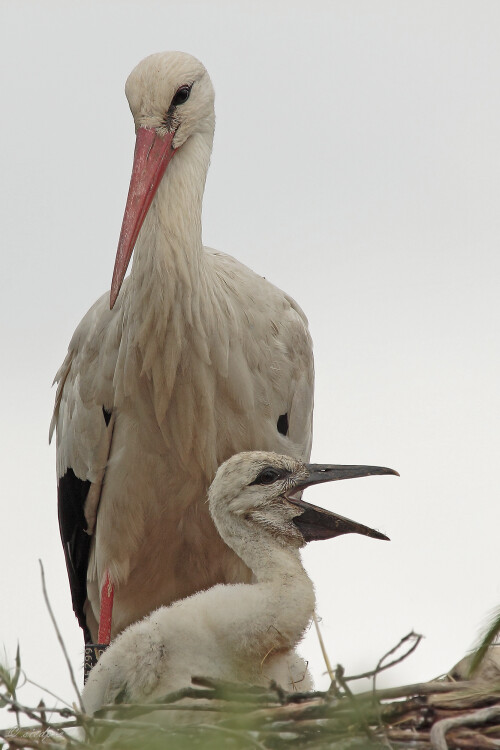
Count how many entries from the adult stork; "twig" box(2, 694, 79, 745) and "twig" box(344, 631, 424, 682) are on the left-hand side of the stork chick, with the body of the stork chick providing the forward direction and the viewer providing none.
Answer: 1

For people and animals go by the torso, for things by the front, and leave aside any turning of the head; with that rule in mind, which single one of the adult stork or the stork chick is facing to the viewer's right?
the stork chick

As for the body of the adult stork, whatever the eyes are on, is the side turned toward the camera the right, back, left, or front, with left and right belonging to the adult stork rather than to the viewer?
front

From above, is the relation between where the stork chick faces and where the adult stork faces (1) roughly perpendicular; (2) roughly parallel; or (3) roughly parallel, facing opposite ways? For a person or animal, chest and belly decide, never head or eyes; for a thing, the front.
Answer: roughly perpendicular

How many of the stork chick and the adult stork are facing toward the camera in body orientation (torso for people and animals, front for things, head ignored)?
1

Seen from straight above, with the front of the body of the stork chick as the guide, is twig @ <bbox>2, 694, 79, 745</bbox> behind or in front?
behind

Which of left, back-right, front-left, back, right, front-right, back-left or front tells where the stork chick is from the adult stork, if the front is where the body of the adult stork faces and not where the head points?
front

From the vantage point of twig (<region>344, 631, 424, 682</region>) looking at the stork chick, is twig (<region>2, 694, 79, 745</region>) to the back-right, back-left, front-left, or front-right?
front-left
